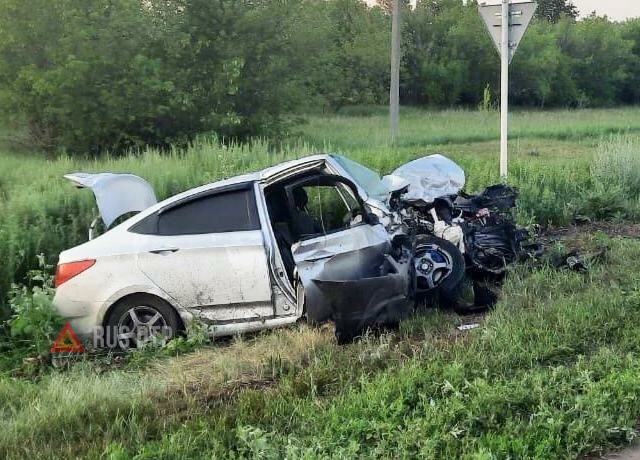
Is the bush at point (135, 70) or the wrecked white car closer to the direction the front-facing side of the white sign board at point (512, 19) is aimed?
the bush

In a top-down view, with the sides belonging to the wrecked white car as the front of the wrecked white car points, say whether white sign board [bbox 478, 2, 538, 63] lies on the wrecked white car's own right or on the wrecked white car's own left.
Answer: on the wrecked white car's own left

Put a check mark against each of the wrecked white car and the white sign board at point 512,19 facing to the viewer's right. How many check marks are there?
1

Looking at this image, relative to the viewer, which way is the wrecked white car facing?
to the viewer's right

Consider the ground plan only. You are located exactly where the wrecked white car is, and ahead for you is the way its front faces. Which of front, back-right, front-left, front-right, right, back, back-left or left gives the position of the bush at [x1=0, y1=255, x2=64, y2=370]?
back

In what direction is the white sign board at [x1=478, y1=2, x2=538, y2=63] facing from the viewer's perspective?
away from the camera

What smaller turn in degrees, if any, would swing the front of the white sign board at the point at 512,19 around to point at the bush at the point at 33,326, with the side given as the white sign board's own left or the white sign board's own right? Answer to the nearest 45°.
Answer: approximately 135° to the white sign board's own left

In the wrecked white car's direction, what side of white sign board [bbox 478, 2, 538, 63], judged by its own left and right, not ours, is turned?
back

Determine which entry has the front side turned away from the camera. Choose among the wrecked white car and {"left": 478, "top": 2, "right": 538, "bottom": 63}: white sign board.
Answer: the white sign board

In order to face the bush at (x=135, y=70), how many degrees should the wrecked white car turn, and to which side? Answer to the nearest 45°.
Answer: approximately 90° to its left

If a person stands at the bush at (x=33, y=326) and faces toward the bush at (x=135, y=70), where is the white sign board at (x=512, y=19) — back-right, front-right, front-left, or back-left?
front-right
